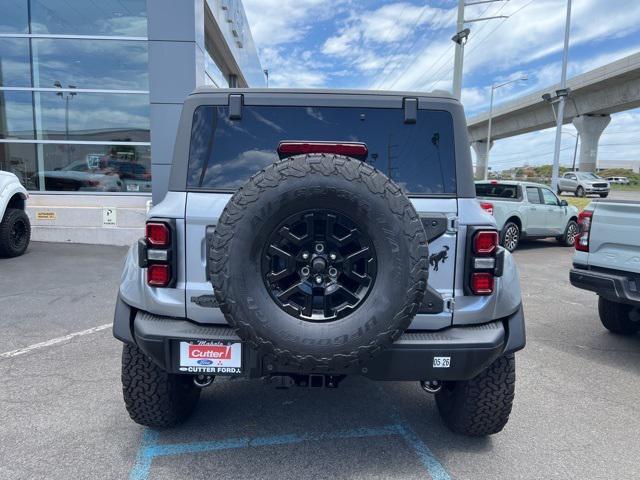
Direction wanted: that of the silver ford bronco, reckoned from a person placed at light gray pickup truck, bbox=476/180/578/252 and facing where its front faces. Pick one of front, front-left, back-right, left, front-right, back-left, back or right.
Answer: back-right

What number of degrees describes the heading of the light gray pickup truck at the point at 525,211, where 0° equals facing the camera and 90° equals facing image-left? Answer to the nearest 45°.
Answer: approximately 225°

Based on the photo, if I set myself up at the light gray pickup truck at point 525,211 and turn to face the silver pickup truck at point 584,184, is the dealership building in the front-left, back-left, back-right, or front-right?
back-left

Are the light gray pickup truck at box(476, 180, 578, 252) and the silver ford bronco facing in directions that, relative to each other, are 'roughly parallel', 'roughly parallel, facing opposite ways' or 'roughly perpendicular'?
roughly perpendicular

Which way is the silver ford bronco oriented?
away from the camera

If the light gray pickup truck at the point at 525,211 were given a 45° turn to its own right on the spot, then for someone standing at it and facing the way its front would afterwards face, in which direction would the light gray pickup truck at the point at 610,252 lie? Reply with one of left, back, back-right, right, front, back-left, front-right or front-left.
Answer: right

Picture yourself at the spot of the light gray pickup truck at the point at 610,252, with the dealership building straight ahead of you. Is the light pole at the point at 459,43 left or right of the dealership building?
right
